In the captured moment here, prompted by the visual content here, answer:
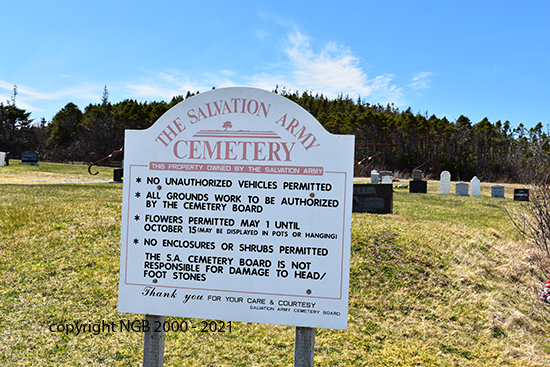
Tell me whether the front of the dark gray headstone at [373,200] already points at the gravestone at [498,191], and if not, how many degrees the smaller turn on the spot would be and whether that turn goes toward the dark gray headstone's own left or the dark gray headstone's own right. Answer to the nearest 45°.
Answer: approximately 135° to the dark gray headstone's own left

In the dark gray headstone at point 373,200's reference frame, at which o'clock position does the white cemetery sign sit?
The white cemetery sign is roughly at 12 o'clock from the dark gray headstone.

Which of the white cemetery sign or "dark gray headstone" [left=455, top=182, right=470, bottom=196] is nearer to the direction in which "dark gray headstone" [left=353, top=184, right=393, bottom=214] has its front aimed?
the white cemetery sign

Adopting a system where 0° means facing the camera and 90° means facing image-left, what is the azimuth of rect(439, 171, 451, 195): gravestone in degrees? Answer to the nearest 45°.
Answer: approximately 0°

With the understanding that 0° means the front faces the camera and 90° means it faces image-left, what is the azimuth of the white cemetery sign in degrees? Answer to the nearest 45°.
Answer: approximately 0°

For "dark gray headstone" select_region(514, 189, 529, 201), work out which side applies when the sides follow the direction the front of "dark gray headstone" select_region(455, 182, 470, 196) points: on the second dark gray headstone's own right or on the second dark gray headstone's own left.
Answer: on the second dark gray headstone's own left

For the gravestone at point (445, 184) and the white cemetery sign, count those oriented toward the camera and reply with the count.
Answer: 2

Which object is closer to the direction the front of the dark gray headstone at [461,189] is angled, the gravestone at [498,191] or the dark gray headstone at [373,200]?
the dark gray headstone
